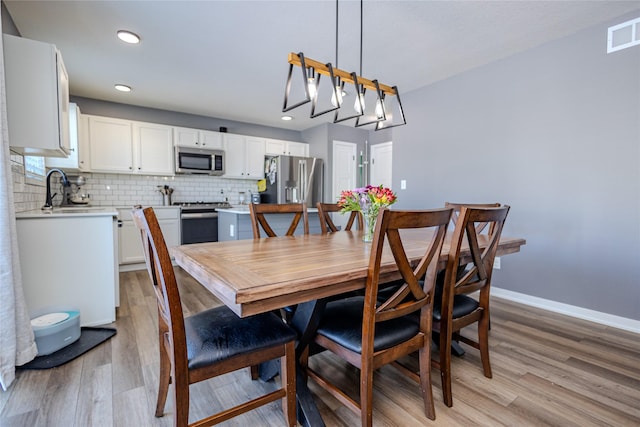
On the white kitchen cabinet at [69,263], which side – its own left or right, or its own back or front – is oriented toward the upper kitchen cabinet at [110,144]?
left

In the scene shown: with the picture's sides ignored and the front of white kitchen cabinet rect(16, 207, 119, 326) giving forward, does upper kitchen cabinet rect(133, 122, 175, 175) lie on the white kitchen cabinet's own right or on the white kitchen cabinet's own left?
on the white kitchen cabinet's own left

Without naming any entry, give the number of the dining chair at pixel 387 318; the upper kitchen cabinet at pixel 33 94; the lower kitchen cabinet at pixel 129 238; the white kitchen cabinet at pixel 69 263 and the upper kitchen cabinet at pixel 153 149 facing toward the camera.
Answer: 2

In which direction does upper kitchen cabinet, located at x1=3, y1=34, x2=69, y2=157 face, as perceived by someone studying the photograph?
facing to the right of the viewer

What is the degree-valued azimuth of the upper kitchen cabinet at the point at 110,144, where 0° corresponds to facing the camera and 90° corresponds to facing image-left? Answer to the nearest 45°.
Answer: approximately 0°

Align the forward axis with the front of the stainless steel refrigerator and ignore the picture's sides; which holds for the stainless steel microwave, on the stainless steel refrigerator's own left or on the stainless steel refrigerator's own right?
on the stainless steel refrigerator's own right

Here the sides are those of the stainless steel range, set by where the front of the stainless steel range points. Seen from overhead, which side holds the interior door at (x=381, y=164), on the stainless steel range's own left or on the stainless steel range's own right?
on the stainless steel range's own left

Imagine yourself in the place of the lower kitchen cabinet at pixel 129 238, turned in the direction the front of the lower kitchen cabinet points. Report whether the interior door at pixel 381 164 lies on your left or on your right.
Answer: on your left

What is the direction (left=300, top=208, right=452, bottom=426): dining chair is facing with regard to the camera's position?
facing away from the viewer and to the left of the viewer

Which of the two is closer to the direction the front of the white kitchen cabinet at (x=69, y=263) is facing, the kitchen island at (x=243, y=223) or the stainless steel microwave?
the kitchen island
